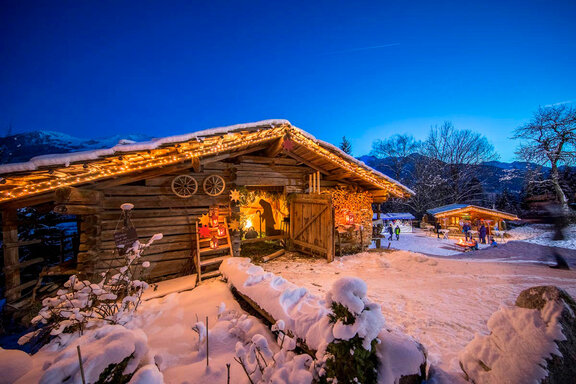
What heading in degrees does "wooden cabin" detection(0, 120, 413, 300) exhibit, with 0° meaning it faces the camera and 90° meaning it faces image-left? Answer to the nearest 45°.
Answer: approximately 315°

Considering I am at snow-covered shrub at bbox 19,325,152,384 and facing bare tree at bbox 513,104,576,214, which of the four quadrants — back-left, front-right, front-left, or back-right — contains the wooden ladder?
front-left

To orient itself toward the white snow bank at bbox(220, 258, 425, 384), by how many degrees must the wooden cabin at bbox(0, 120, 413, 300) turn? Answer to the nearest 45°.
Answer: approximately 45° to its right

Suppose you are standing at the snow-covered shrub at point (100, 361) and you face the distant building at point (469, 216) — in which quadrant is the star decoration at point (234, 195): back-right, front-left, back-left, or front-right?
front-left

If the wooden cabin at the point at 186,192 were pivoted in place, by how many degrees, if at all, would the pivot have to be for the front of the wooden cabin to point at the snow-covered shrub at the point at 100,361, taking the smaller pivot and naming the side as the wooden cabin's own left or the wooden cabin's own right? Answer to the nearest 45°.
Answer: approximately 45° to the wooden cabin's own right

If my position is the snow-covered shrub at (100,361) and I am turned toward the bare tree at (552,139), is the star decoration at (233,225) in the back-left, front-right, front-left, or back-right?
front-left

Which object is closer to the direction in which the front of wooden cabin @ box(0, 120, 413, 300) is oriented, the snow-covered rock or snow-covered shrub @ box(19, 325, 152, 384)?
the snow-covered rock

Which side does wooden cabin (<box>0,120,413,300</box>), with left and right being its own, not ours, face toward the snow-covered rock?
front
